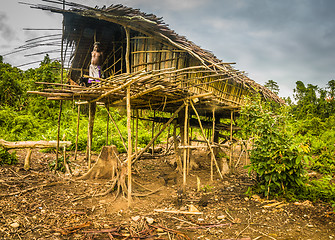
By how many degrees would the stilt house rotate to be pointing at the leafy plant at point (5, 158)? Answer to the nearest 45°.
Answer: approximately 45° to its right

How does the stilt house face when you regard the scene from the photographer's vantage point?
facing the viewer and to the left of the viewer
